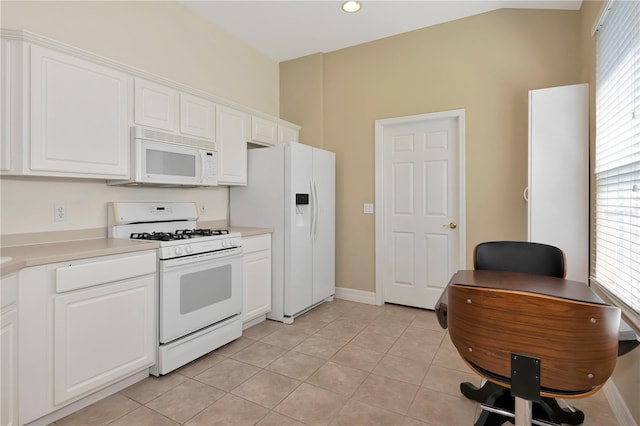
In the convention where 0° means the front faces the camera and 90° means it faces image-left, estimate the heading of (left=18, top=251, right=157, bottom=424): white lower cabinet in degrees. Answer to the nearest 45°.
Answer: approximately 315°

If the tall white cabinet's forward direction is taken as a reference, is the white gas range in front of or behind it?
in front

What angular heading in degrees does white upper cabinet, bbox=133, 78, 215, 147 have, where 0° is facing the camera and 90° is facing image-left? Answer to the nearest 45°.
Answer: approximately 315°

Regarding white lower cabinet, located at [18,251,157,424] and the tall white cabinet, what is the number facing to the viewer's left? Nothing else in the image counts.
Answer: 1

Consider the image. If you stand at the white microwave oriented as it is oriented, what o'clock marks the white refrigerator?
The white refrigerator is roughly at 10 o'clock from the white microwave.

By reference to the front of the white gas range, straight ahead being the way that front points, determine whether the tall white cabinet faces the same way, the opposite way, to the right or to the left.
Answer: the opposite way

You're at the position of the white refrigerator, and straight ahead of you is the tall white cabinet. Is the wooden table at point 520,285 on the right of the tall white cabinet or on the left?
right

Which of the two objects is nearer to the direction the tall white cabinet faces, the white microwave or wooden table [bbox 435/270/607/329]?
the white microwave

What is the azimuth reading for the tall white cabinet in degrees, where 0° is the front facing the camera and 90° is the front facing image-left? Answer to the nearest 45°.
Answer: approximately 90°

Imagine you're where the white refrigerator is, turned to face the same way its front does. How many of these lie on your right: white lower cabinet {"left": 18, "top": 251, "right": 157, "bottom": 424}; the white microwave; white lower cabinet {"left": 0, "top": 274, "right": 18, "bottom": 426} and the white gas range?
4

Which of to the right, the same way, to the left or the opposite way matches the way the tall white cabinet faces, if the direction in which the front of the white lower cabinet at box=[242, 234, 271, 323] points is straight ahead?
the opposite way

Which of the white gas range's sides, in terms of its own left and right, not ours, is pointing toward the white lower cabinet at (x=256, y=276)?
left

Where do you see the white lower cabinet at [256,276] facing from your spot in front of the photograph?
facing the viewer and to the right of the viewer

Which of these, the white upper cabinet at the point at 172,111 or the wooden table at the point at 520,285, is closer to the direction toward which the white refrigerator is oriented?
the wooden table
